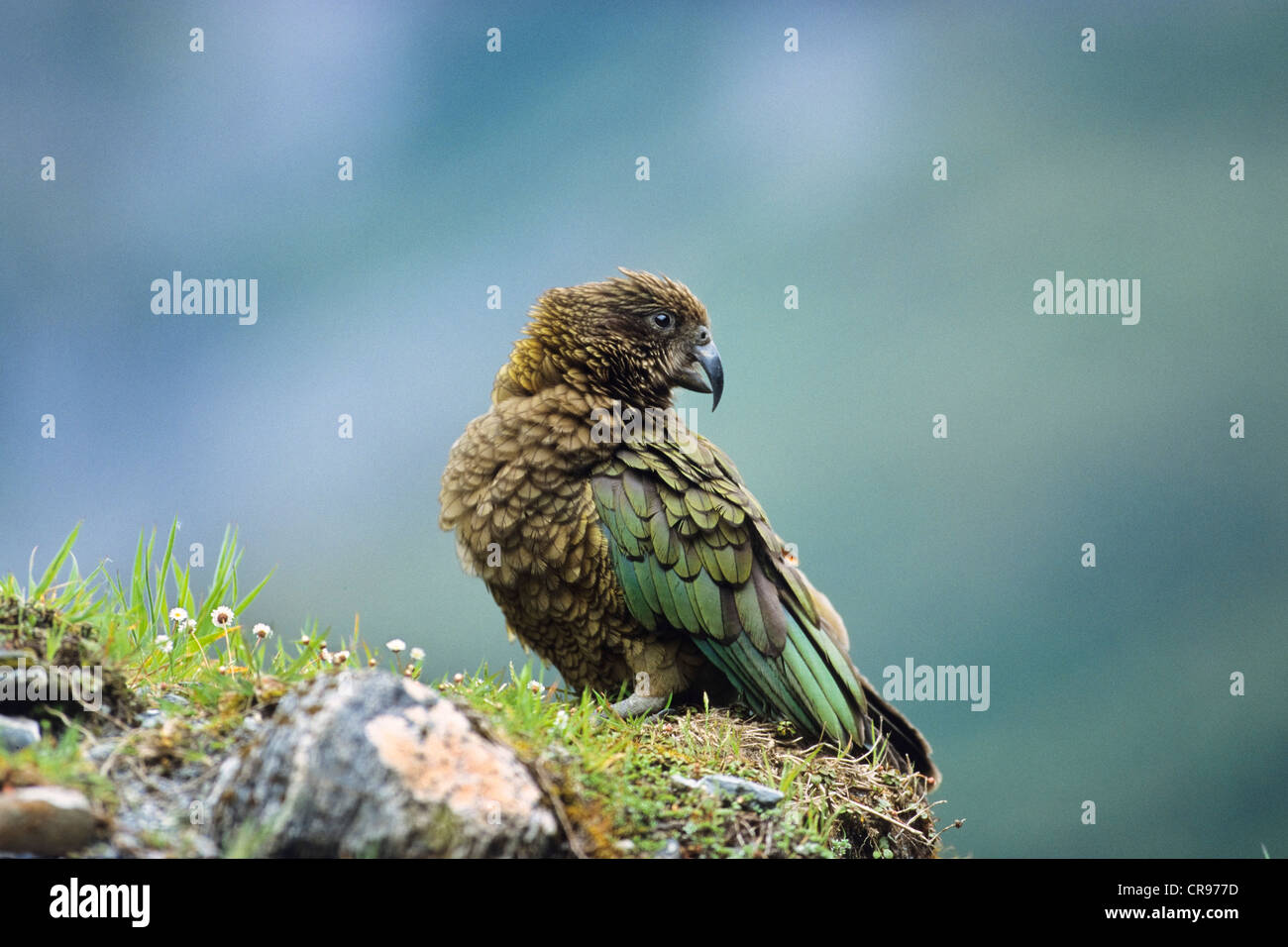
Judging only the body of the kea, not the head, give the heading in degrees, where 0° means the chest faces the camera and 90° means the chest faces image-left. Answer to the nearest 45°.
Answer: approximately 90°

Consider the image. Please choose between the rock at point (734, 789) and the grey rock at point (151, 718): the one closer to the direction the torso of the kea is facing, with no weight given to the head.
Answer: the grey rock

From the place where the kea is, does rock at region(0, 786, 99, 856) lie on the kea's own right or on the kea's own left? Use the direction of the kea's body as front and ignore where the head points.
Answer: on the kea's own left

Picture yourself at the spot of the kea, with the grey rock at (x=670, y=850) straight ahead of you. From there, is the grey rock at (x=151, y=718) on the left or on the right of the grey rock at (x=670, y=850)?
right

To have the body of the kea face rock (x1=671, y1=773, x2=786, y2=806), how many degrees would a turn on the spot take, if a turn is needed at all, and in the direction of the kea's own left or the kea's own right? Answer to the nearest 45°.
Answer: approximately 90° to the kea's own left

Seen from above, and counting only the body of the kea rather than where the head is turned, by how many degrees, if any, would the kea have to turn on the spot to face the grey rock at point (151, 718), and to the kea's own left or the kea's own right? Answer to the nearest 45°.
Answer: approximately 45° to the kea's own left

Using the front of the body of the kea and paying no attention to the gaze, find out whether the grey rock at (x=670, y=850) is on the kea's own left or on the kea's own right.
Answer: on the kea's own left

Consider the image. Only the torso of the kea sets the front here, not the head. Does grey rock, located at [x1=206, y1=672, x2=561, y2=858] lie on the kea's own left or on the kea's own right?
on the kea's own left

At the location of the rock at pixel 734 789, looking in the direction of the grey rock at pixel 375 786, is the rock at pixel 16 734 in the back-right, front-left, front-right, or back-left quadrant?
front-right

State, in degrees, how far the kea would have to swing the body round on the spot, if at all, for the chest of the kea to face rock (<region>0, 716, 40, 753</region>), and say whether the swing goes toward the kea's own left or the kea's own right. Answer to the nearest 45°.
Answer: approximately 45° to the kea's own left
